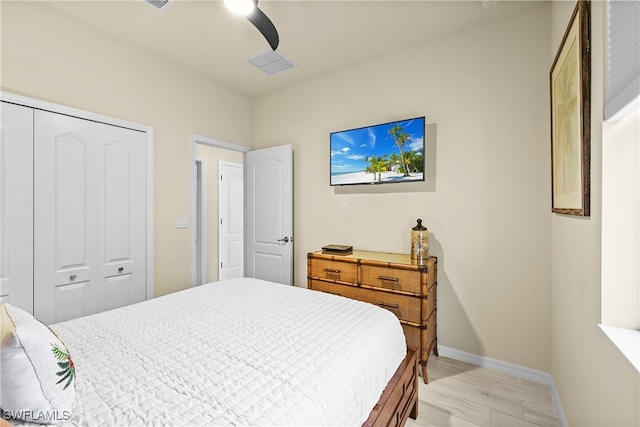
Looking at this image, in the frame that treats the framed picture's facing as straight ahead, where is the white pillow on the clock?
The white pillow is roughly at 10 o'clock from the framed picture.

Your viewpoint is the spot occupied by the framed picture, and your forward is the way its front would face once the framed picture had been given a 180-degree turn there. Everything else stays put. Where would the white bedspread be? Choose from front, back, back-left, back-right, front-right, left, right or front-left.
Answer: back-right

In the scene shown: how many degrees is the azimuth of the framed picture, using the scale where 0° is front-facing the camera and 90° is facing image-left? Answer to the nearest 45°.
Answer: approximately 90°

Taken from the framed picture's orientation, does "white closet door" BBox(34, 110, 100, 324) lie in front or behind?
in front

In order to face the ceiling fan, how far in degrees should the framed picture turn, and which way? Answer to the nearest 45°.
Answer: approximately 45° to its left

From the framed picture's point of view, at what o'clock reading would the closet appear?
The closet is roughly at 11 o'clock from the framed picture.

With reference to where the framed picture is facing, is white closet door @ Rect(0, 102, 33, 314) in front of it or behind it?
in front

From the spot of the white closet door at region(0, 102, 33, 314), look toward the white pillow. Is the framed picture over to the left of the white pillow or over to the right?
left

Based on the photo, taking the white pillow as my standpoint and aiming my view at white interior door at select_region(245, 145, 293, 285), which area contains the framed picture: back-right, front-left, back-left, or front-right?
front-right

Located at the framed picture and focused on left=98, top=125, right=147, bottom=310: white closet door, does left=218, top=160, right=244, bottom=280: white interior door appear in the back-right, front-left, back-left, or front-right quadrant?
front-right

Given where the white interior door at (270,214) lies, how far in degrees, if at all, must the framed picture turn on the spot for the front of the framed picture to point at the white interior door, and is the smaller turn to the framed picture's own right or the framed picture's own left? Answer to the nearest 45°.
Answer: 0° — it already faces it

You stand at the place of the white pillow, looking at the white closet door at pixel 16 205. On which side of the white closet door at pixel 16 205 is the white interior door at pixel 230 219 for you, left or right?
right
